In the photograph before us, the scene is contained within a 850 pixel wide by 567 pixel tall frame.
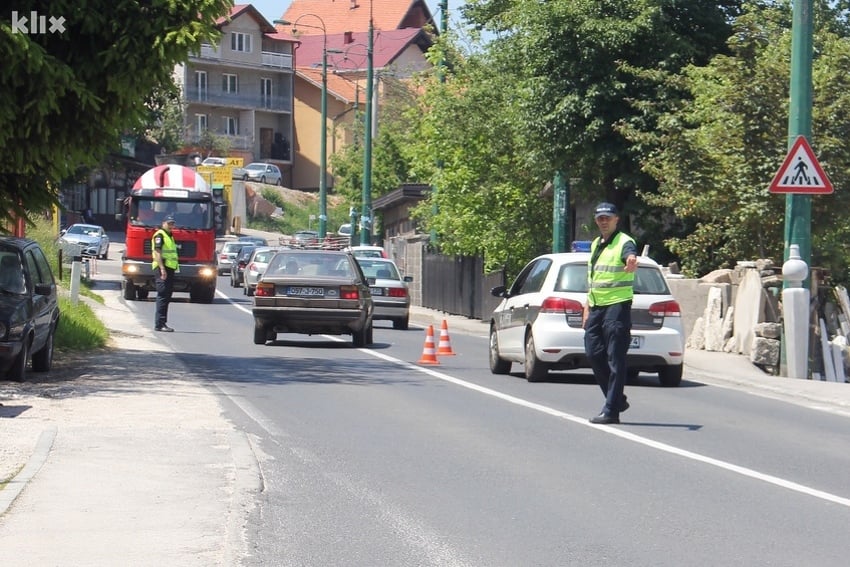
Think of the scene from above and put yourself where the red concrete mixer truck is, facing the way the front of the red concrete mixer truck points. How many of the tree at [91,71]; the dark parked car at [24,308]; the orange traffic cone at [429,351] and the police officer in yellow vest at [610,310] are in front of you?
4

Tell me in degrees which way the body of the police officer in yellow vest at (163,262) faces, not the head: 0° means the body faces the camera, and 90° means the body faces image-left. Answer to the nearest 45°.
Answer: approximately 315°

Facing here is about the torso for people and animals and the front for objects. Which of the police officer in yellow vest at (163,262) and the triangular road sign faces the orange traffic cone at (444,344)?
the police officer in yellow vest

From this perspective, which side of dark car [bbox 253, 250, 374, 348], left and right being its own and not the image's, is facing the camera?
back

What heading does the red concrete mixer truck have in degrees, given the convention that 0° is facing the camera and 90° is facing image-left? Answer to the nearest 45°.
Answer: approximately 0°
